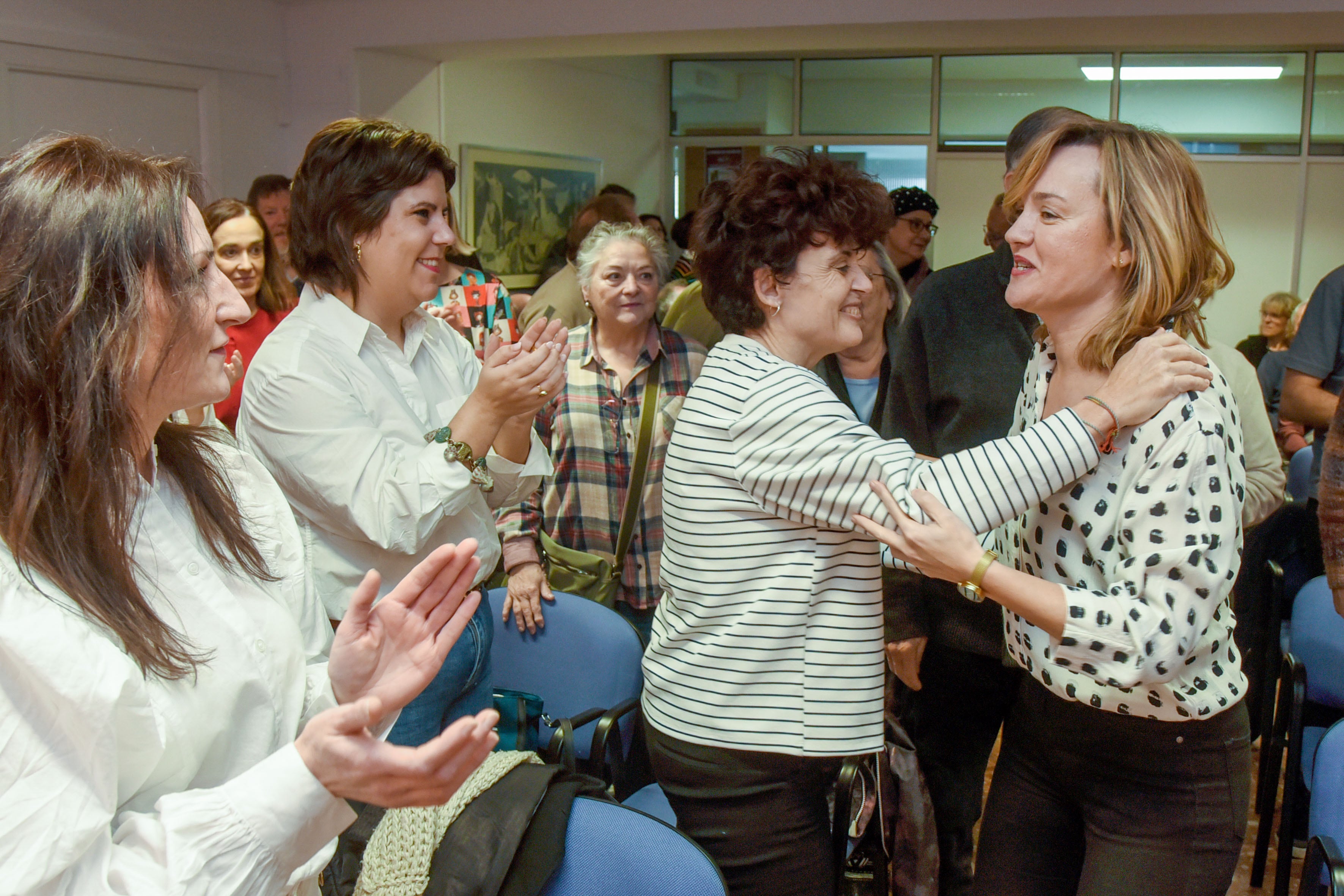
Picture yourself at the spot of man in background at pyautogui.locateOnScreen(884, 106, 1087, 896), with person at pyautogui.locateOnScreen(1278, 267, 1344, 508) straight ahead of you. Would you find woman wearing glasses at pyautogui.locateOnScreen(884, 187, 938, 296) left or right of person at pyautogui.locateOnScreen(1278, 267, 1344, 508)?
left

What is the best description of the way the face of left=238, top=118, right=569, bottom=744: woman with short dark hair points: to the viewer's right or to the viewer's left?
to the viewer's right

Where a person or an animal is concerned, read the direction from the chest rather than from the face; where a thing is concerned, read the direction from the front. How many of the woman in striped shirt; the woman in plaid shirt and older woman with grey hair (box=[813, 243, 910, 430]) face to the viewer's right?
1

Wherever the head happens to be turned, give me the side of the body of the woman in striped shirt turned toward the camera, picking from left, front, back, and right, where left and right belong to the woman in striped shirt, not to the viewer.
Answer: right

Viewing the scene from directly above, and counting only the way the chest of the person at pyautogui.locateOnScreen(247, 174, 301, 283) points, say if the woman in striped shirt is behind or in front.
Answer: in front

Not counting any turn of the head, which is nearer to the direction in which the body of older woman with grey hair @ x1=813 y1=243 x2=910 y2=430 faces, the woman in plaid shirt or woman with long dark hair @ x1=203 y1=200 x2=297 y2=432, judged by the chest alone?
the woman in plaid shirt

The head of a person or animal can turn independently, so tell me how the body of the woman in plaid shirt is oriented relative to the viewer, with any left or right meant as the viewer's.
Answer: facing the viewer

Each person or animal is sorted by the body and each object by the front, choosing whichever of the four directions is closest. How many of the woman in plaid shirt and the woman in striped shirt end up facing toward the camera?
1

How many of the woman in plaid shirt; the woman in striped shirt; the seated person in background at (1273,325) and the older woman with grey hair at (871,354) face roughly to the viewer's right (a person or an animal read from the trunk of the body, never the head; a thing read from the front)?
1

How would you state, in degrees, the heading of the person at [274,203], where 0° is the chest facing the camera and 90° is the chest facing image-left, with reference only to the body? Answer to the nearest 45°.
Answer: approximately 315°

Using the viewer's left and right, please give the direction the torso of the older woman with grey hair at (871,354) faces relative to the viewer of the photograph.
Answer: facing the viewer and to the left of the viewer

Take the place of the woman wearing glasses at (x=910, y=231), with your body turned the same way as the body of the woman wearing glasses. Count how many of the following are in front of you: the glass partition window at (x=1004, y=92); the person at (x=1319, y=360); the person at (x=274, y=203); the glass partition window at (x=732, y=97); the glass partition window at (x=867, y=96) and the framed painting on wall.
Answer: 1

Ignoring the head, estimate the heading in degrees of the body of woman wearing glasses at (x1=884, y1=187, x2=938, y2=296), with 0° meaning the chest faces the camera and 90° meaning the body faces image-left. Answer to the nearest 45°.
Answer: approximately 315°

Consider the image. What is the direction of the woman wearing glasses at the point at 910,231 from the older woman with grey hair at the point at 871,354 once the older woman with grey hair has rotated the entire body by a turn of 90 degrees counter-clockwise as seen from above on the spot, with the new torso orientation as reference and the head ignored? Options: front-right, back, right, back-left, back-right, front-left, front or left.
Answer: back-left

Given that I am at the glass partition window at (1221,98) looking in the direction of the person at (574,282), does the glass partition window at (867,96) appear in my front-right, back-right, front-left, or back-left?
front-right
